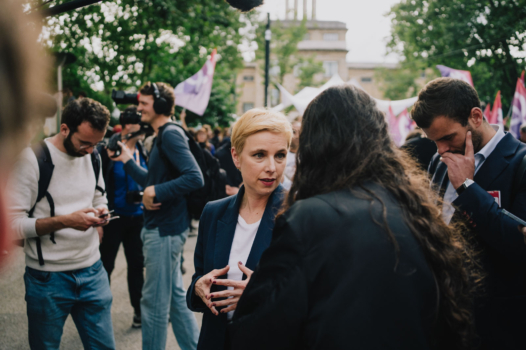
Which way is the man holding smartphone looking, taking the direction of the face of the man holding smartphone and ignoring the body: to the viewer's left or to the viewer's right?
to the viewer's right

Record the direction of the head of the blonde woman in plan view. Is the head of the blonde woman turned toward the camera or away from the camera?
toward the camera

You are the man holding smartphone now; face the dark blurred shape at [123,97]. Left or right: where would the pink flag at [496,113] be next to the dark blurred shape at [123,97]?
right

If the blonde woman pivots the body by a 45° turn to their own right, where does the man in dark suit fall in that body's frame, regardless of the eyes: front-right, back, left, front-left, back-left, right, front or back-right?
left

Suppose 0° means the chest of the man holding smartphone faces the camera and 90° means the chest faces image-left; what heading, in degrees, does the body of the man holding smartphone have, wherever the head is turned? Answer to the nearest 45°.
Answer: approximately 315°

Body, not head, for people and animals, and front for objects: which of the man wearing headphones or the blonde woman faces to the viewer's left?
the man wearing headphones

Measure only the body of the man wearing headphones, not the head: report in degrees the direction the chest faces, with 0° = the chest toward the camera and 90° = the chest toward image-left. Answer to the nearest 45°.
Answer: approximately 90°

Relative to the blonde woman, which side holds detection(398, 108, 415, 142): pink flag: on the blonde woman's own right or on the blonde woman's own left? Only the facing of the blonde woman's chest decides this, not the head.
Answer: on the blonde woman's own left

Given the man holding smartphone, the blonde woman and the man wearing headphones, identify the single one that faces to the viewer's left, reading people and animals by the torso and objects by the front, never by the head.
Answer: the man wearing headphones

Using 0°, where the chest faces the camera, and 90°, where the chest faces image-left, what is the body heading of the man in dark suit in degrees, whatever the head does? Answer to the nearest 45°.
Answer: approximately 45°

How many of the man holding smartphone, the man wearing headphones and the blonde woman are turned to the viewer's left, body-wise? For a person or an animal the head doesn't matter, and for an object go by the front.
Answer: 1

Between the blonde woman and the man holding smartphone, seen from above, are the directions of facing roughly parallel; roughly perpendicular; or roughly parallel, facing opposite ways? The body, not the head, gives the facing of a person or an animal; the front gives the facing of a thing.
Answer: roughly parallel

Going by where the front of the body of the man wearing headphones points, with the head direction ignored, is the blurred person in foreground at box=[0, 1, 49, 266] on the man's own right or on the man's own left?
on the man's own left
